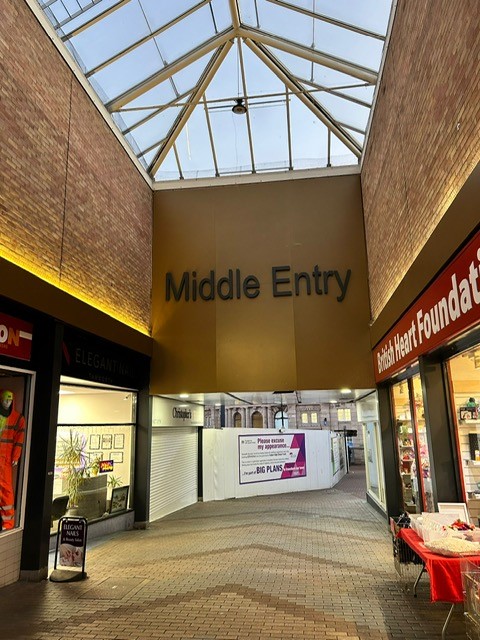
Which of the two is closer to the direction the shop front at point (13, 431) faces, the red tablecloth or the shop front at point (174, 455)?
the red tablecloth

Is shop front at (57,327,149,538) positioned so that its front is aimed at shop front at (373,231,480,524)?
yes

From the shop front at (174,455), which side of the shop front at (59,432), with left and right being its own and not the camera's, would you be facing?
left

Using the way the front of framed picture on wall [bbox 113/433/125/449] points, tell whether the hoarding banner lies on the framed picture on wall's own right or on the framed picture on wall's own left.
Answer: on the framed picture on wall's own left

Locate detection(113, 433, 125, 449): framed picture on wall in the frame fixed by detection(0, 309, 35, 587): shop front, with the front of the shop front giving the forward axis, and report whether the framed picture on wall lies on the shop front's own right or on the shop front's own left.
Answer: on the shop front's own left

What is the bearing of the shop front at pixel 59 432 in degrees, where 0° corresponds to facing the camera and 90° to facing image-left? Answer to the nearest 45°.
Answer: approximately 315°
